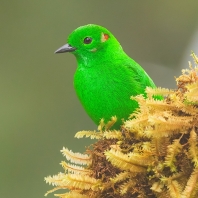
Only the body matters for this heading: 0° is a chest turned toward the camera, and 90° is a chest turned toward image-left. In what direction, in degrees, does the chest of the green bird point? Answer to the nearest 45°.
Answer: approximately 45°
